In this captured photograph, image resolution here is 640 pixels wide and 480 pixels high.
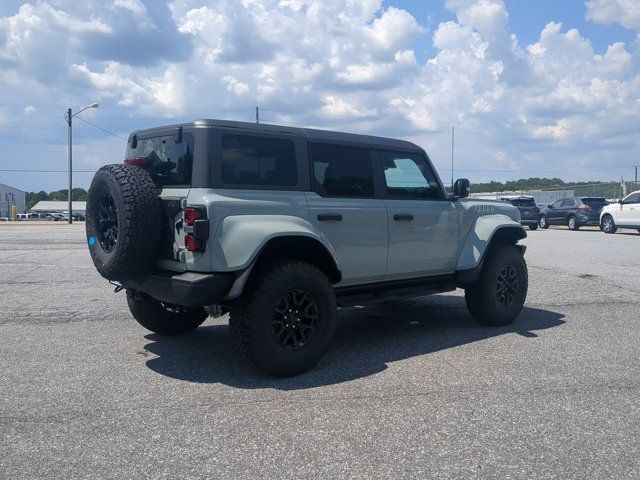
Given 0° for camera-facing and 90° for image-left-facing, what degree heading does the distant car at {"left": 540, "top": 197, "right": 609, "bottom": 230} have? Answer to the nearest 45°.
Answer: approximately 135°

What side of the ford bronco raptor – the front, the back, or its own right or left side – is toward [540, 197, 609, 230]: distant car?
front

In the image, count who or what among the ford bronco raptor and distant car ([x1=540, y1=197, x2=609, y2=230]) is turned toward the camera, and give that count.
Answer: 0

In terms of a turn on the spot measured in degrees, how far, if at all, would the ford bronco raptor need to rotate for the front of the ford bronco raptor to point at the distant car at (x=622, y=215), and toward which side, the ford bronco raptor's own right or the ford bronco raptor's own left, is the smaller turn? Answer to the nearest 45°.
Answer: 0° — it already faces it

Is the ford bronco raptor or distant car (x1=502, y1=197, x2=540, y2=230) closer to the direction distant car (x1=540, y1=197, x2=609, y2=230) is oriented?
the distant car

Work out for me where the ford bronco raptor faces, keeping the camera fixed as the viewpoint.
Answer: facing away from the viewer and to the right of the viewer

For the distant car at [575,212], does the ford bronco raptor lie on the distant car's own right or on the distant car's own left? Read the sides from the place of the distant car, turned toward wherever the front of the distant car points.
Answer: on the distant car's own left
